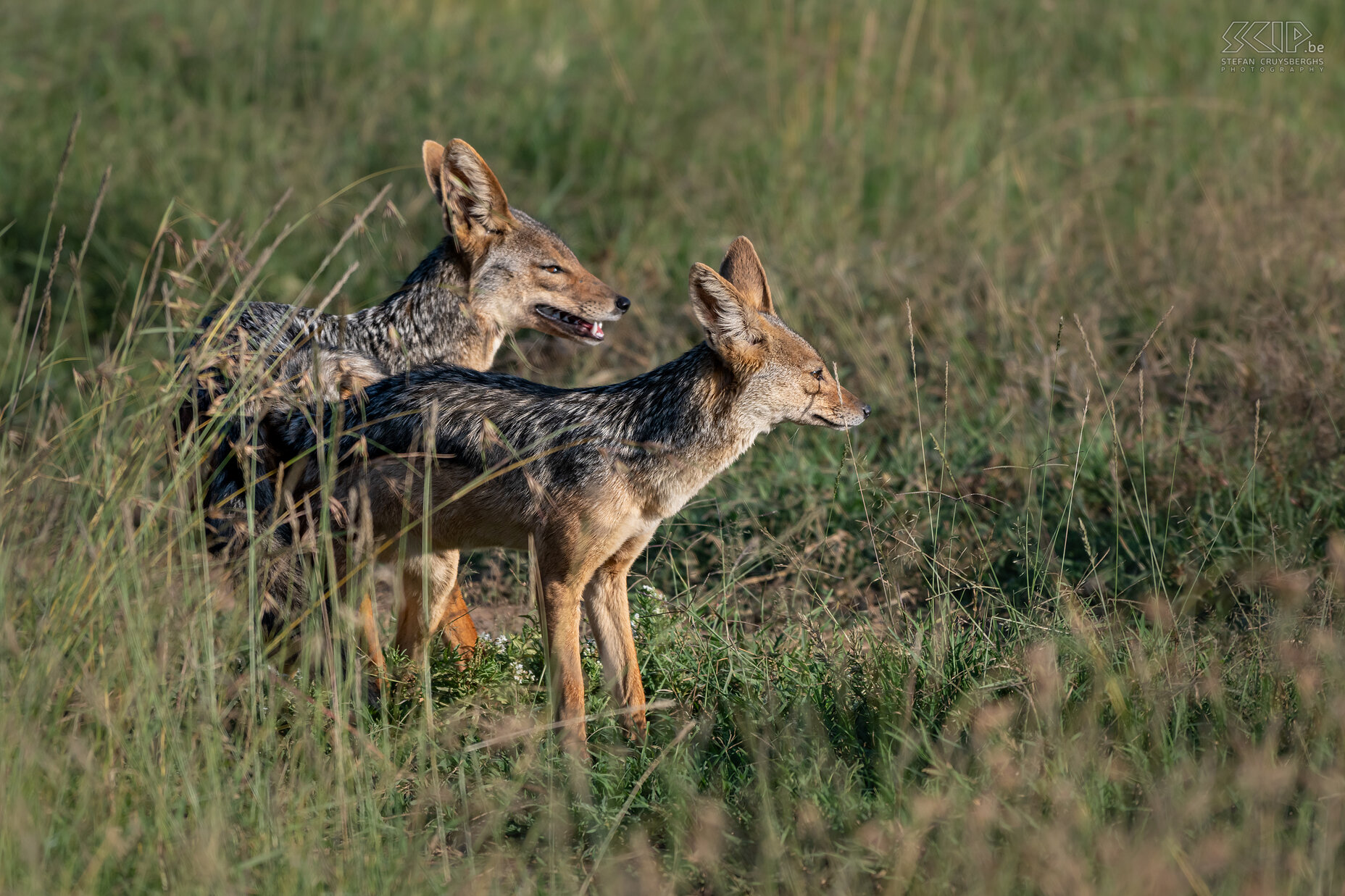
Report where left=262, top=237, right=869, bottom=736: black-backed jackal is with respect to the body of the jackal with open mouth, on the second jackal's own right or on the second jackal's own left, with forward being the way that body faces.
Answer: on the second jackal's own right

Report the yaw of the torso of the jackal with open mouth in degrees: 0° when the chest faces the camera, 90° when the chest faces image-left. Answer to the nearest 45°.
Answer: approximately 270°
